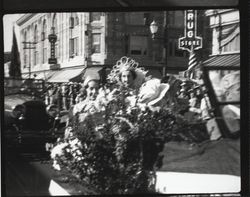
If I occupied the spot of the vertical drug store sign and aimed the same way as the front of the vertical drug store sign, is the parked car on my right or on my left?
on my right

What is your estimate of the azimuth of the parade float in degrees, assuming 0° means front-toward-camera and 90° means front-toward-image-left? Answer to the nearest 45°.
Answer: approximately 45°

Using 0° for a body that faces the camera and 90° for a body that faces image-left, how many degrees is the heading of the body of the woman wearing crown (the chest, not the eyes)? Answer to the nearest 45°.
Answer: approximately 45°
